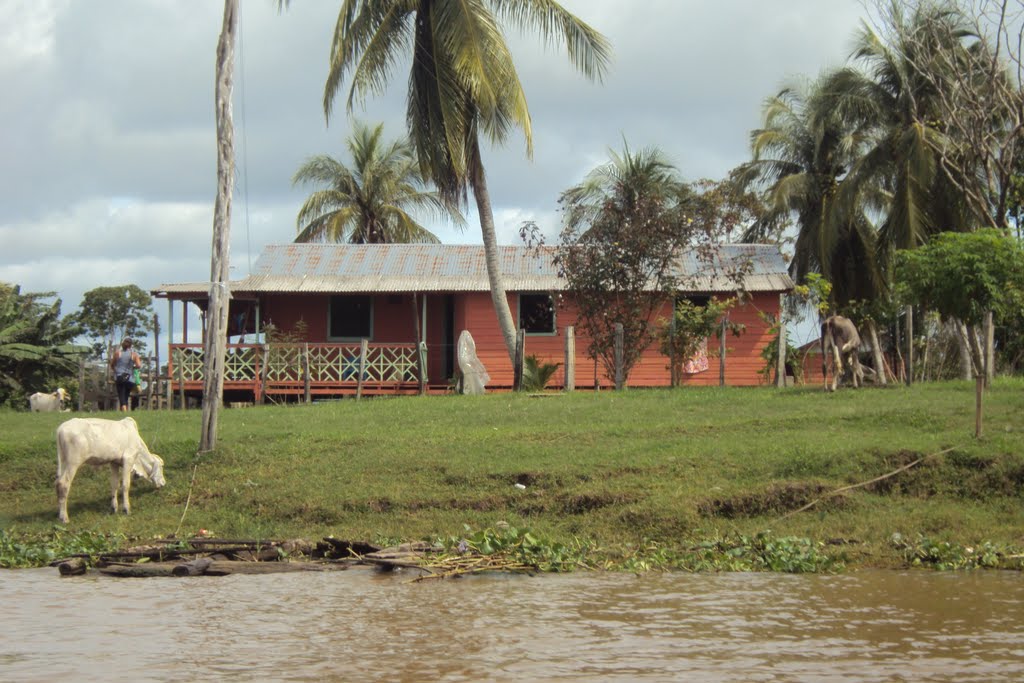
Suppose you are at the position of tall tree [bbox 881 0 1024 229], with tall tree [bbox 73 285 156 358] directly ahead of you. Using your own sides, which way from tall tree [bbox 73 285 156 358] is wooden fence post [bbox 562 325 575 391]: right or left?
left

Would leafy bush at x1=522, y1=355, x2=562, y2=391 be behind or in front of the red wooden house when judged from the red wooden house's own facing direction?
in front

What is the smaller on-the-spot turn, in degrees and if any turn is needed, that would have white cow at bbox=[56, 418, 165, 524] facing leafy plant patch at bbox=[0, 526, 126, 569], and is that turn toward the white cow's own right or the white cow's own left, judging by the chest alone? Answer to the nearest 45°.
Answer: approximately 90° to the white cow's own right

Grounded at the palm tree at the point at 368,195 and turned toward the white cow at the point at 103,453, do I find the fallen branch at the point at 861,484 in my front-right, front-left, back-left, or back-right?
front-left

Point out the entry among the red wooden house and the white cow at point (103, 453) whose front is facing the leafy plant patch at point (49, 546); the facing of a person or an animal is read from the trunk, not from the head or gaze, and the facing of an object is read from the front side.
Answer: the red wooden house

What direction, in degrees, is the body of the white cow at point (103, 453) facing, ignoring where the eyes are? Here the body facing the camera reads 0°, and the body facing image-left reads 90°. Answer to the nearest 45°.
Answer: approximately 270°

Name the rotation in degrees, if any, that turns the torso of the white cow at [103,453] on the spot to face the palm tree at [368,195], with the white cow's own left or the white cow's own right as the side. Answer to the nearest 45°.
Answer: approximately 90° to the white cow's own left

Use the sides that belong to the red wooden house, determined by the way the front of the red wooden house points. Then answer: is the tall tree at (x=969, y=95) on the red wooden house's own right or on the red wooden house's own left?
on the red wooden house's own left

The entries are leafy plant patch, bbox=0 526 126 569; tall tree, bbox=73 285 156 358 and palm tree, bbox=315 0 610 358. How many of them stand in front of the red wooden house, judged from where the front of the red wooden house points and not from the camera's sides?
2

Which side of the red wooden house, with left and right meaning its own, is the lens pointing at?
front

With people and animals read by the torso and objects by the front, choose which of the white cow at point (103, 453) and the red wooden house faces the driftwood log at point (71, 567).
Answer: the red wooden house

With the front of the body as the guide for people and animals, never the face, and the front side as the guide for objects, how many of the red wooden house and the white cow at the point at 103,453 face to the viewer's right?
1

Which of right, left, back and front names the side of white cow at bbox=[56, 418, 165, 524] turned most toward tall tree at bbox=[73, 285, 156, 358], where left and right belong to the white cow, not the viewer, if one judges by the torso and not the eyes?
left

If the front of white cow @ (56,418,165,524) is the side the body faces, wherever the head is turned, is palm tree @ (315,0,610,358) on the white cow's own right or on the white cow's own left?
on the white cow's own left

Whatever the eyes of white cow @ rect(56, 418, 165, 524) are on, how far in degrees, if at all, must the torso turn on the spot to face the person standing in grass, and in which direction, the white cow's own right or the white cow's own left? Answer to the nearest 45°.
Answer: approximately 90° to the white cow's own left

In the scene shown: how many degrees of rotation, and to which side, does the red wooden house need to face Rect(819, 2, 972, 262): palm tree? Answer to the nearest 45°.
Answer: approximately 90° to its left

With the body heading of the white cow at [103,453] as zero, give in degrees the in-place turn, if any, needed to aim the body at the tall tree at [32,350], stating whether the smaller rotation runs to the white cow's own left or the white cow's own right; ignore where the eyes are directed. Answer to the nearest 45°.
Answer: approximately 90° to the white cow's own left
